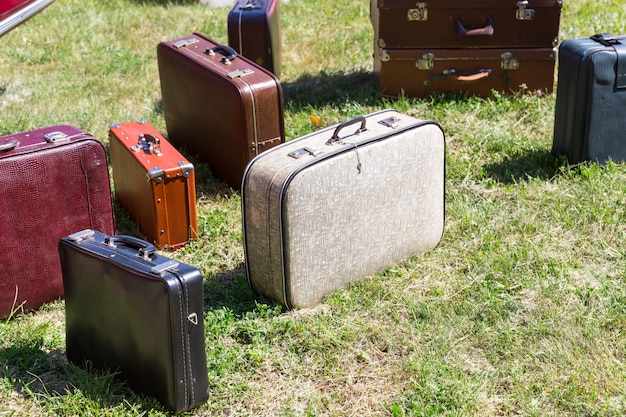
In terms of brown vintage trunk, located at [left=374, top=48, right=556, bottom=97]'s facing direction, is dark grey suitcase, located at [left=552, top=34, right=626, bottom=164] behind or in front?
in front

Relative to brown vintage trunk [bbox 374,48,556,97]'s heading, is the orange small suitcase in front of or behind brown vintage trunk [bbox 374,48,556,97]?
in front

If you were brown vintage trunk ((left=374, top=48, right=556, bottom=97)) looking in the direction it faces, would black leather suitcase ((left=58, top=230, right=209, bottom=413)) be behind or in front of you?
in front

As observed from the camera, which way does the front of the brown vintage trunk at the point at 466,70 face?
facing the viewer

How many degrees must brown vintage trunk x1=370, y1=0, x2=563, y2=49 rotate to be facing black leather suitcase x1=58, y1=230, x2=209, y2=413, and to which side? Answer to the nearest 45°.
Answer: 0° — it already faces it

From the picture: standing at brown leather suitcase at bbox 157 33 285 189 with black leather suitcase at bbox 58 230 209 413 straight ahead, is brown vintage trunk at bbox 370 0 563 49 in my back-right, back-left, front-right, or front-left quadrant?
back-left

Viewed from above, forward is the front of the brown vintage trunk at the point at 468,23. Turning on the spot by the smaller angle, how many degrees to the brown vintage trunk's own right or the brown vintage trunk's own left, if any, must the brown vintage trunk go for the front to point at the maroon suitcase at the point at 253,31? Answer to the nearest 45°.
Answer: approximately 90° to the brown vintage trunk's own right

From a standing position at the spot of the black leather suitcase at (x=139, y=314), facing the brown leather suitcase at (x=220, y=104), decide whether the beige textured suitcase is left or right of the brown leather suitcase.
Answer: right

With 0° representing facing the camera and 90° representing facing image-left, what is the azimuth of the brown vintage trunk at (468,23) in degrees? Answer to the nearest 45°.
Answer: approximately 0°

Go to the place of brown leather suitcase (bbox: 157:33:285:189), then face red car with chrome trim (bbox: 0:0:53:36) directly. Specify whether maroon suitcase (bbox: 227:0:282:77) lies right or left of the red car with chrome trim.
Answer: right
